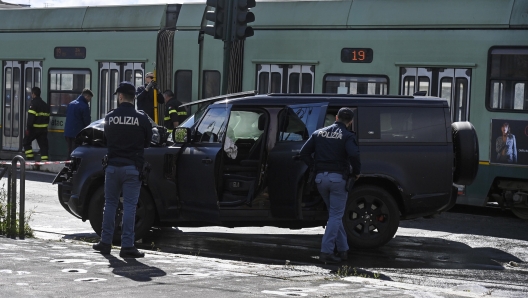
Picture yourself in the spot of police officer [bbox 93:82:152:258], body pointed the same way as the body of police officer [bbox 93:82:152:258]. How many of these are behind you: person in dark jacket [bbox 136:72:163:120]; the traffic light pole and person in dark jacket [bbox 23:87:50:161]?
0

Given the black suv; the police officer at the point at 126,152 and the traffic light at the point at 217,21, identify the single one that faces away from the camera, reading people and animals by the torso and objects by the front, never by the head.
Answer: the police officer

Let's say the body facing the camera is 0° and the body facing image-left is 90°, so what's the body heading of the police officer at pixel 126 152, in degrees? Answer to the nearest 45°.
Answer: approximately 180°

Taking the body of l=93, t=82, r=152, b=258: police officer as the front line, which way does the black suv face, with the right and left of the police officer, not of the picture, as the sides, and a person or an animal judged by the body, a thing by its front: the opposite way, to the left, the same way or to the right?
to the left

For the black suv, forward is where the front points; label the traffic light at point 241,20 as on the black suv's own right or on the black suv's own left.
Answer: on the black suv's own right

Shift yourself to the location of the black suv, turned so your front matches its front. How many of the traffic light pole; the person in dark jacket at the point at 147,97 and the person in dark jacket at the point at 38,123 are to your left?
0

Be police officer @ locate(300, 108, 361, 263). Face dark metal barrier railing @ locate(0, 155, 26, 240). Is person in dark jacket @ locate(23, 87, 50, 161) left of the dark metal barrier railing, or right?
right

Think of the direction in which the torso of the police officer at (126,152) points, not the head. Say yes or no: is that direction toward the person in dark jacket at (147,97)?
yes

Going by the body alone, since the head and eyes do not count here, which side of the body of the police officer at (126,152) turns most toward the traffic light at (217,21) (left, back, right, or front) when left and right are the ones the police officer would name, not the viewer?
front

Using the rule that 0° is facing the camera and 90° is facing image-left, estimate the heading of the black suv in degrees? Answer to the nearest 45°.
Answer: approximately 90°
